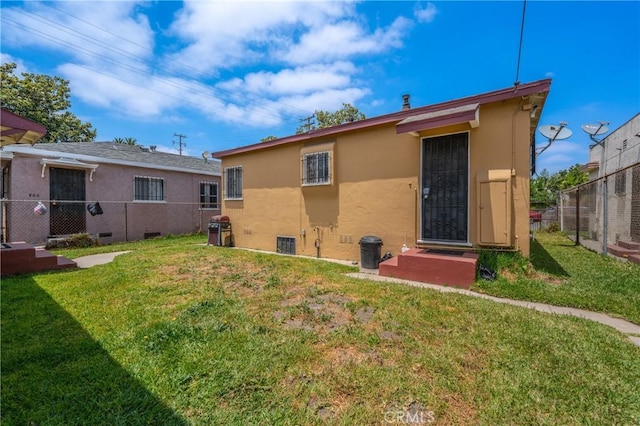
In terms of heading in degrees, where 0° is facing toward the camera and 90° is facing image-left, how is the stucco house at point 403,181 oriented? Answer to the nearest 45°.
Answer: approximately 45°

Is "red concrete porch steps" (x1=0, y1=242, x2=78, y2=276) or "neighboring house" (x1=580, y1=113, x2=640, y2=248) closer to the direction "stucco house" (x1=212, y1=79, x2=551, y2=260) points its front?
the red concrete porch steps

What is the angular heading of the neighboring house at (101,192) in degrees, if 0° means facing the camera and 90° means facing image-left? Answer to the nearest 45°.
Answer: approximately 315°

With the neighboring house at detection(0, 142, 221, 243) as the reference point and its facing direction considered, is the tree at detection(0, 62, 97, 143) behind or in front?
behind

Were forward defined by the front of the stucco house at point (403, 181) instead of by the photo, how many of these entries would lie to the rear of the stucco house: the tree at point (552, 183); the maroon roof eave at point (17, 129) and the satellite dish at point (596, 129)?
2

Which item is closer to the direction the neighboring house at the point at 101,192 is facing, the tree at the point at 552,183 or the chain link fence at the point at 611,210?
the chain link fence

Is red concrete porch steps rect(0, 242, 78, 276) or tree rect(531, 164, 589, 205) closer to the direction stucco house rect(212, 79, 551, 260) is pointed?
the red concrete porch steps
